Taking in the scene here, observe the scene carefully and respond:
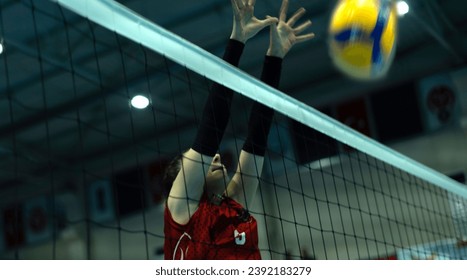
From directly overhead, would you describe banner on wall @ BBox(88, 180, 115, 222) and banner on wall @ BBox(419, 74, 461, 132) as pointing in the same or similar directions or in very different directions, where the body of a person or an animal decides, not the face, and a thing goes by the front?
same or similar directions

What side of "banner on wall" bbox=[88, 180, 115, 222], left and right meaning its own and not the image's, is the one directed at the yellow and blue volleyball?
front

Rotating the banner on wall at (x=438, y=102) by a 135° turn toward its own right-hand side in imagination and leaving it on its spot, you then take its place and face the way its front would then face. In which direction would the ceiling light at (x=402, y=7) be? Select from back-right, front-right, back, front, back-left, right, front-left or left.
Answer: back-left

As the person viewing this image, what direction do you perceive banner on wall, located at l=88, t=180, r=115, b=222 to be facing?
facing the viewer

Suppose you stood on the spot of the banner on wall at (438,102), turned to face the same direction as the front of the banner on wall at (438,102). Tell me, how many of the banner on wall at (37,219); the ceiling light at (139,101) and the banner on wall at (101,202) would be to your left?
0

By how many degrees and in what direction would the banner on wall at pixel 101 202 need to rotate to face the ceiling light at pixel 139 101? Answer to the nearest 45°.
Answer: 0° — it already faces it

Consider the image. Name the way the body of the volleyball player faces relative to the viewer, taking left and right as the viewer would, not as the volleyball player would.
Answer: facing the viewer and to the right of the viewer

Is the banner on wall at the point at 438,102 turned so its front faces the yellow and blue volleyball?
yes

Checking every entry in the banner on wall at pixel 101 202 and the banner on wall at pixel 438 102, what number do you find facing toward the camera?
2

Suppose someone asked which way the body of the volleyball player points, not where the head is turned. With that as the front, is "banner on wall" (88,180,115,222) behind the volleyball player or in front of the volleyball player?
behind

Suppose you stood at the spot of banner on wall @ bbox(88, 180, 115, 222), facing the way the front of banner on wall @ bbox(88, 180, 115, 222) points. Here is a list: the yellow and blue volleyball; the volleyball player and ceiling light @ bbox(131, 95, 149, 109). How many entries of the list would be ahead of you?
3

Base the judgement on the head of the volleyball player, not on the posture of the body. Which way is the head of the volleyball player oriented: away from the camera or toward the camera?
toward the camera

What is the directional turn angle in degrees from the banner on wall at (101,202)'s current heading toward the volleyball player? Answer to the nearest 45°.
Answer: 0° — it already faces them

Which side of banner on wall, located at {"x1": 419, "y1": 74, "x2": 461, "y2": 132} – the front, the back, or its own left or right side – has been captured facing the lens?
front

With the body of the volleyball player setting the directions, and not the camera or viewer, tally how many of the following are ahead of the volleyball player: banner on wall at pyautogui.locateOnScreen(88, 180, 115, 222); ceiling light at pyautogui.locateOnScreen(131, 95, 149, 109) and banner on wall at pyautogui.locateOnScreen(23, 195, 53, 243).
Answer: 0
